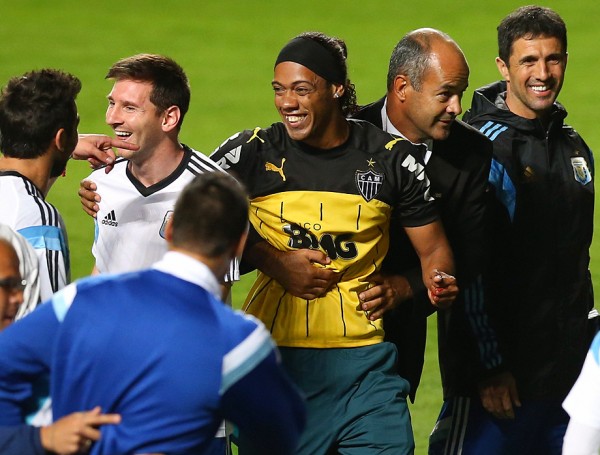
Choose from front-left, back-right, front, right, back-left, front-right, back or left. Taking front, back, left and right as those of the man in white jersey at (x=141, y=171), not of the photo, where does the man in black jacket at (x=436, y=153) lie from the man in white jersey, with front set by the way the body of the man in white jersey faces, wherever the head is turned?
back-left

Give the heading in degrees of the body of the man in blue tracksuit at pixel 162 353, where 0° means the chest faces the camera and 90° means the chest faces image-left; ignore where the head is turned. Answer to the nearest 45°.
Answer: approximately 180°

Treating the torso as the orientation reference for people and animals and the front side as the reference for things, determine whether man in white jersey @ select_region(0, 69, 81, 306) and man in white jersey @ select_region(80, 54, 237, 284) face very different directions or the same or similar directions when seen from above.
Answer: very different directions

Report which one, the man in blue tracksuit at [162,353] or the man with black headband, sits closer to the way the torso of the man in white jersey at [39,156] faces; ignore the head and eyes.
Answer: the man with black headband

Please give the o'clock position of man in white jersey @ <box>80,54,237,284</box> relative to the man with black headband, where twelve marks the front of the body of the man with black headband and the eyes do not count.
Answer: The man in white jersey is roughly at 3 o'clock from the man with black headband.

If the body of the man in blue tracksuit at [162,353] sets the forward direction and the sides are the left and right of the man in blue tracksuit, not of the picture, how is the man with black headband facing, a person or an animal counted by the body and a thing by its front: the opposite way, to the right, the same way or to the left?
the opposite way

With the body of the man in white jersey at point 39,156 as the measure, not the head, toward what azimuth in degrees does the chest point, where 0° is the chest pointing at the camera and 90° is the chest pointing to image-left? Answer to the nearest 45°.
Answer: approximately 225°
